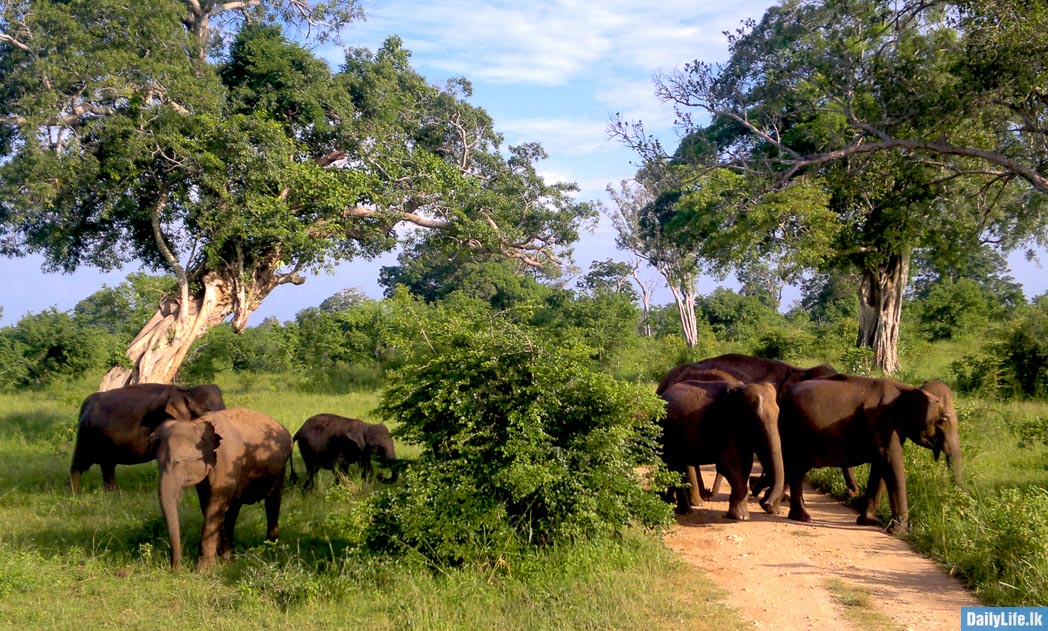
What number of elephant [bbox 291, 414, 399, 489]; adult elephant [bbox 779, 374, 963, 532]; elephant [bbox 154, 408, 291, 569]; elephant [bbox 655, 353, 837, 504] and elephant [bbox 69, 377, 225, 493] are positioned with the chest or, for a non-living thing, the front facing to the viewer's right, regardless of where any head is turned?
4

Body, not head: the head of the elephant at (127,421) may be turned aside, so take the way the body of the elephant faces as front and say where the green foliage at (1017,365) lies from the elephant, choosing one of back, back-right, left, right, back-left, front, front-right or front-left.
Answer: front

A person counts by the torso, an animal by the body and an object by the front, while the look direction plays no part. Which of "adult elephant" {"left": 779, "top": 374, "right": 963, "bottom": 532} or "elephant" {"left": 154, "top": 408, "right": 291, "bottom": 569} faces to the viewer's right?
the adult elephant

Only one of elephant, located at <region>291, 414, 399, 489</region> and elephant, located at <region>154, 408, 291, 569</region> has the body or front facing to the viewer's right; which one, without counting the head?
elephant, located at <region>291, 414, 399, 489</region>

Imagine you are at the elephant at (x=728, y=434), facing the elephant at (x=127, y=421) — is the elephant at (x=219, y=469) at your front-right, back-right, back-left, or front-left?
front-left

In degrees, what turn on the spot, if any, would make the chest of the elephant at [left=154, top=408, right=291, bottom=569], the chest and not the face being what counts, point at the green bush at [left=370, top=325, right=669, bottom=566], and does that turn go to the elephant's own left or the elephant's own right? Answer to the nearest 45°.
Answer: approximately 90° to the elephant's own left

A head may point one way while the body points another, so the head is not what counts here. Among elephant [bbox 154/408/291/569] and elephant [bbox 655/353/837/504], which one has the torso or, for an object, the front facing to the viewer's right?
elephant [bbox 655/353/837/504]

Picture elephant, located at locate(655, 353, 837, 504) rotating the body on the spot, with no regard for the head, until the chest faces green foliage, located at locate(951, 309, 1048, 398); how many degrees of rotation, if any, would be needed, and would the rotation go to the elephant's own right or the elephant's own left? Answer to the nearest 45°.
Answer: approximately 45° to the elephant's own left

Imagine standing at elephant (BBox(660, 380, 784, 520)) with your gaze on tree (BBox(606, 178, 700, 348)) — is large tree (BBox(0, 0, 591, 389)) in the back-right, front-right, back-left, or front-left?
front-left

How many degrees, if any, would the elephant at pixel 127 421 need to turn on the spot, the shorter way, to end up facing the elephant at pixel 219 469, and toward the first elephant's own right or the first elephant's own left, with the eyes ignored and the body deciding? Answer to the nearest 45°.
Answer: approximately 90° to the first elephant's own right

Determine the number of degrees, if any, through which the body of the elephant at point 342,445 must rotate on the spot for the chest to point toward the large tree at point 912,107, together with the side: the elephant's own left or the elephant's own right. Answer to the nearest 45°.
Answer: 0° — it already faces it

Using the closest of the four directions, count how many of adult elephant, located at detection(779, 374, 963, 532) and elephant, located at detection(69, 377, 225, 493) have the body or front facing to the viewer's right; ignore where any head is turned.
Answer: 2

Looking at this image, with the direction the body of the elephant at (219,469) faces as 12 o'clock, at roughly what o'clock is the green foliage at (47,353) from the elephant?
The green foliage is roughly at 4 o'clock from the elephant.

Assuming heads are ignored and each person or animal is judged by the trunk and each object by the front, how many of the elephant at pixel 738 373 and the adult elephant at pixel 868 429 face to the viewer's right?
2

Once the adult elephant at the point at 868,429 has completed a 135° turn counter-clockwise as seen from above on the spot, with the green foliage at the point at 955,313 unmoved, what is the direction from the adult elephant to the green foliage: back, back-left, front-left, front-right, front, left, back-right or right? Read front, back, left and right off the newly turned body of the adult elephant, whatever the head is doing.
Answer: front-right

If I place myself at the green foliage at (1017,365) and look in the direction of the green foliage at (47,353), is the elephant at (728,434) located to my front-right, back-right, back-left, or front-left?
front-left

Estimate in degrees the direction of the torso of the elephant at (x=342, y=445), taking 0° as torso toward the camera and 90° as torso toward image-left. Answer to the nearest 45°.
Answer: approximately 270°

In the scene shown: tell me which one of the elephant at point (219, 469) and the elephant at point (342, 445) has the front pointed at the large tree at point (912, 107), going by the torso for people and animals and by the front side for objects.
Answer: the elephant at point (342, 445)

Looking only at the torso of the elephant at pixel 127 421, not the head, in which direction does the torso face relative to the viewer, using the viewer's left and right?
facing to the right of the viewer

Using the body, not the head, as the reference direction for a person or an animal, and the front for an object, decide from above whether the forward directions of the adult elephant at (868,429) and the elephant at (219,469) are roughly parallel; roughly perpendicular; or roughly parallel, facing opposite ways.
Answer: roughly perpendicular
